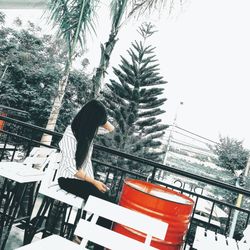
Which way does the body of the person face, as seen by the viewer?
to the viewer's right

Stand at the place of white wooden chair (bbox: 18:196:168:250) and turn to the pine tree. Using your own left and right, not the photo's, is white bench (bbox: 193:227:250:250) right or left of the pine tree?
right

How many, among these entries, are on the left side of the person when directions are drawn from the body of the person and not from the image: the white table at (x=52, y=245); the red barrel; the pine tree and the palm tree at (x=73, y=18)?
2

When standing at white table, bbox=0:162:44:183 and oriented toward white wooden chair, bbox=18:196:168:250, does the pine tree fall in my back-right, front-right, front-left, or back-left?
back-left

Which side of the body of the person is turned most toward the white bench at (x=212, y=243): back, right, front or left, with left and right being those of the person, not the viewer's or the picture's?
front

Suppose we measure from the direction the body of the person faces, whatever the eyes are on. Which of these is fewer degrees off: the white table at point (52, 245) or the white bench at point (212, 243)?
the white bench
